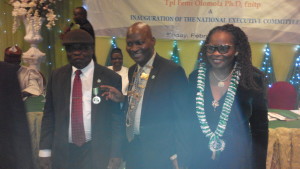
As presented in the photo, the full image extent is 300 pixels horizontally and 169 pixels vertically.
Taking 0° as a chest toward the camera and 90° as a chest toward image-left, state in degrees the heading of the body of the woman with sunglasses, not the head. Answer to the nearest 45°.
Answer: approximately 45°

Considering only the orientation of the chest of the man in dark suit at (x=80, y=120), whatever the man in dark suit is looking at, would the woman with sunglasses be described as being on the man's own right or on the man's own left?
on the man's own left

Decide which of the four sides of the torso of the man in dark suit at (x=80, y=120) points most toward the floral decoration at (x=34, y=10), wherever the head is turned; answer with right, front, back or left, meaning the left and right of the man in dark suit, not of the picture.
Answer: back

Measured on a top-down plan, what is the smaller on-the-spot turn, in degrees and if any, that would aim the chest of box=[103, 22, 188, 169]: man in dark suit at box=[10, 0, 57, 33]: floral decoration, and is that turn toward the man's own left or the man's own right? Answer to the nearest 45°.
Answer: approximately 90° to the man's own right
